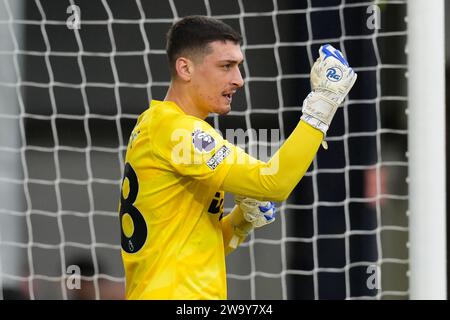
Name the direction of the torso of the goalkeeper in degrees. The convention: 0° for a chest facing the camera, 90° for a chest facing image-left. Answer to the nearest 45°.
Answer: approximately 270°

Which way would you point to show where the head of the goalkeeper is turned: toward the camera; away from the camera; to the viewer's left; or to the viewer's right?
to the viewer's right

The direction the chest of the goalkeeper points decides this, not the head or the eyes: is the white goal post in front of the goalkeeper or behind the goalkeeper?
in front

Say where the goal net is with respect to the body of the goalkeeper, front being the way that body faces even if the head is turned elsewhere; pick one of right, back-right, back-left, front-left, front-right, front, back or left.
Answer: left
